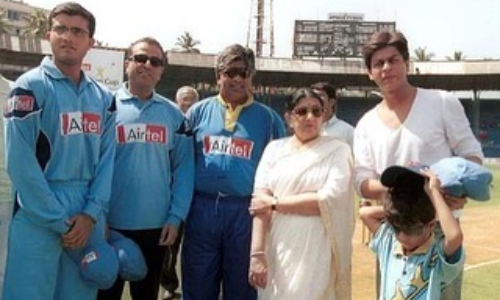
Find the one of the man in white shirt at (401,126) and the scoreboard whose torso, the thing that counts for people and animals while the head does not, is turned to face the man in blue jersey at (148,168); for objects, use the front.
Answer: the scoreboard

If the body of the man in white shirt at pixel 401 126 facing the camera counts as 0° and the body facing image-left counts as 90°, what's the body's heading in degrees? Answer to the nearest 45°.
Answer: approximately 0°

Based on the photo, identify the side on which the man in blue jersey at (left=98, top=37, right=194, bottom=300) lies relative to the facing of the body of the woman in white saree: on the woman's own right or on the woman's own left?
on the woman's own right

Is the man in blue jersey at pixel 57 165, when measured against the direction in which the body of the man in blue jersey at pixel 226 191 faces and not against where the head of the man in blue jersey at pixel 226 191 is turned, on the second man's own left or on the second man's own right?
on the second man's own right

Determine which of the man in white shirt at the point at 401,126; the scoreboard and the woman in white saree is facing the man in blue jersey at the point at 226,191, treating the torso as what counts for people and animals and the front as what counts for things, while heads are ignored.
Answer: the scoreboard

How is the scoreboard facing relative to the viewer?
toward the camera

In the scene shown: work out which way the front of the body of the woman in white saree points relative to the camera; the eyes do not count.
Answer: toward the camera

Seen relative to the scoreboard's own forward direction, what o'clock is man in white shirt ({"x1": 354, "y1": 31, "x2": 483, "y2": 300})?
The man in white shirt is roughly at 12 o'clock from the scoreboard.

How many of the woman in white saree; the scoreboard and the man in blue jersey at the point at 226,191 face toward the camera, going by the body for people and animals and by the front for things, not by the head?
3

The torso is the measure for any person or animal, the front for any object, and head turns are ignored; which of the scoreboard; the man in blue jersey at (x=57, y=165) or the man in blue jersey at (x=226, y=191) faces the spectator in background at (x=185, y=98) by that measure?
the scoreboard
